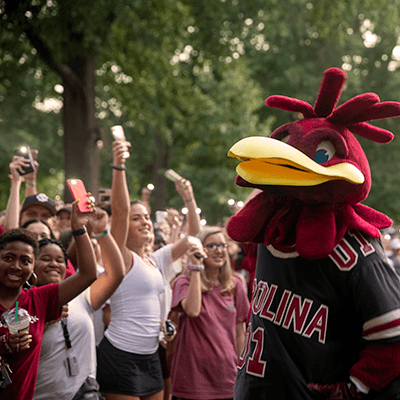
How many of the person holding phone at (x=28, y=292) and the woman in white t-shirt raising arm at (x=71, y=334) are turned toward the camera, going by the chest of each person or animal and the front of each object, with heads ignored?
2

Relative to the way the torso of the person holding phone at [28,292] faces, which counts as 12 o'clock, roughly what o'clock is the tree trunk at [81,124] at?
The tree trunk is roughly at 6 o'clock from the person holding phone.

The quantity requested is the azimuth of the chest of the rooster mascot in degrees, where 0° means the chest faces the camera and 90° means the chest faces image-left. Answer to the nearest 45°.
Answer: approximately 45°

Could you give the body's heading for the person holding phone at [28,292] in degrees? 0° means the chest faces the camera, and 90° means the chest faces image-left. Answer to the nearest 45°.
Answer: approximately 0°

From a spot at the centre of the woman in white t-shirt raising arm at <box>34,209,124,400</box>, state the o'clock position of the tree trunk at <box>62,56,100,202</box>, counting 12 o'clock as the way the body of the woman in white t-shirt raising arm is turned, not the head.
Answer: The tree trunk is roughly at 6 o'clock from the woman in white t-shirt raising arm.

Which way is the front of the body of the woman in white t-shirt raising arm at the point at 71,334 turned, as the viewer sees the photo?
toward the camera

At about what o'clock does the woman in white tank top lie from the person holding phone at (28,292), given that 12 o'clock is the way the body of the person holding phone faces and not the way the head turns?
The woman in white tank top is roughly at 7 o'clock from the person holding phone.

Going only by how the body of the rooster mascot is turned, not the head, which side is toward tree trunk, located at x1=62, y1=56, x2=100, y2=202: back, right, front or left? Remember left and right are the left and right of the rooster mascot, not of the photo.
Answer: right

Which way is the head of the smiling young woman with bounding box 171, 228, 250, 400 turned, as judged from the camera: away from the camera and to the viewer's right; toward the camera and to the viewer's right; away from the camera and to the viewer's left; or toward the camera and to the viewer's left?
toward the camera and to the viewer's right
